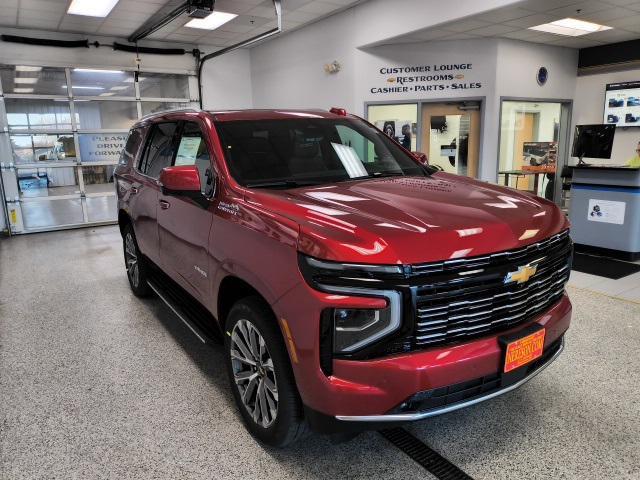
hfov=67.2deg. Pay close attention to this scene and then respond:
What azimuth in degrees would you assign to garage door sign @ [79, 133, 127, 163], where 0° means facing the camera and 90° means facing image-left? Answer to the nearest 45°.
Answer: approximately 0°

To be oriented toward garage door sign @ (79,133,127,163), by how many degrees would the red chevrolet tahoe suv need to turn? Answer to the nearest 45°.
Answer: approximately 180°

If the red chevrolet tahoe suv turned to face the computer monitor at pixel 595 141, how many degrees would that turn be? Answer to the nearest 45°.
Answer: approximately 90° to its left

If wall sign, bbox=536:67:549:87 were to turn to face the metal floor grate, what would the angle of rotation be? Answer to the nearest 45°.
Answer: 0° — it already faces it

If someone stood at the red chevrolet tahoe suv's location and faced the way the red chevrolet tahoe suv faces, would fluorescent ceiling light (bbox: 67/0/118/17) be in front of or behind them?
behind

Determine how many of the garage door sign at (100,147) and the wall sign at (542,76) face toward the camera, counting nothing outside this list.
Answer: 2

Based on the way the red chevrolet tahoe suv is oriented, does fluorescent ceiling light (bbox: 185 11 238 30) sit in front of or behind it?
behind

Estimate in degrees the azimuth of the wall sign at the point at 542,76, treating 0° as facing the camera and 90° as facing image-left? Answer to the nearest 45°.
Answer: approximately 0°
